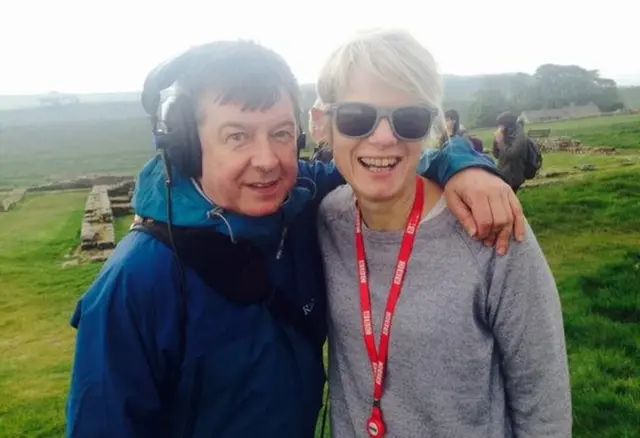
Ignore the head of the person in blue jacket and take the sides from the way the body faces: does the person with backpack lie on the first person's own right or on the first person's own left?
on the first person's own left

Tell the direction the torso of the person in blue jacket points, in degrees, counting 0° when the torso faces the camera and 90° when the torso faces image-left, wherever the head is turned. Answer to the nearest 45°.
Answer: approximately 315°

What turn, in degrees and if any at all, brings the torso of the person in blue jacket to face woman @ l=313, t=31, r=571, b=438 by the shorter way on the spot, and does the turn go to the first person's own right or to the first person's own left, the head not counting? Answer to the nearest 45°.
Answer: approximately 45° to the first person's own left

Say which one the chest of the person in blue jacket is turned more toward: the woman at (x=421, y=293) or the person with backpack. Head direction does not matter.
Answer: the woman

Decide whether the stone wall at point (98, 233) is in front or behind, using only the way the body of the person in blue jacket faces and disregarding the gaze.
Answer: behind

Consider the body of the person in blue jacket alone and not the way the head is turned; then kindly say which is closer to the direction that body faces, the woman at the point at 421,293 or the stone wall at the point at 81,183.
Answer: the woman
